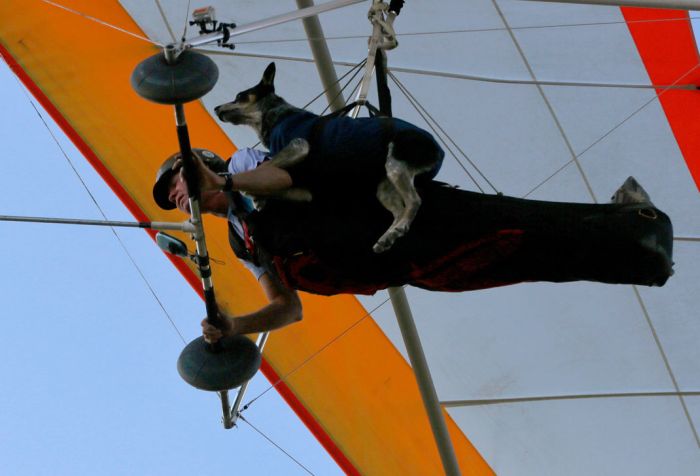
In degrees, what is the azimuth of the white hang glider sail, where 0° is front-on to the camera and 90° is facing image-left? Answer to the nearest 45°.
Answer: approximately 90°

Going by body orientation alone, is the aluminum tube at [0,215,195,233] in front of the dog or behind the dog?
in front

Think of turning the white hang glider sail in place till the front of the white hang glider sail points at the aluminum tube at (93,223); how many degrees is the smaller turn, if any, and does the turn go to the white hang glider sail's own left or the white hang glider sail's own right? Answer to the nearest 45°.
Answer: approximately 45° to the white hang glider sail's own left

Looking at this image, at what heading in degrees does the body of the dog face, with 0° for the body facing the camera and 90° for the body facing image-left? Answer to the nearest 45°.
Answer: approximately 90°
